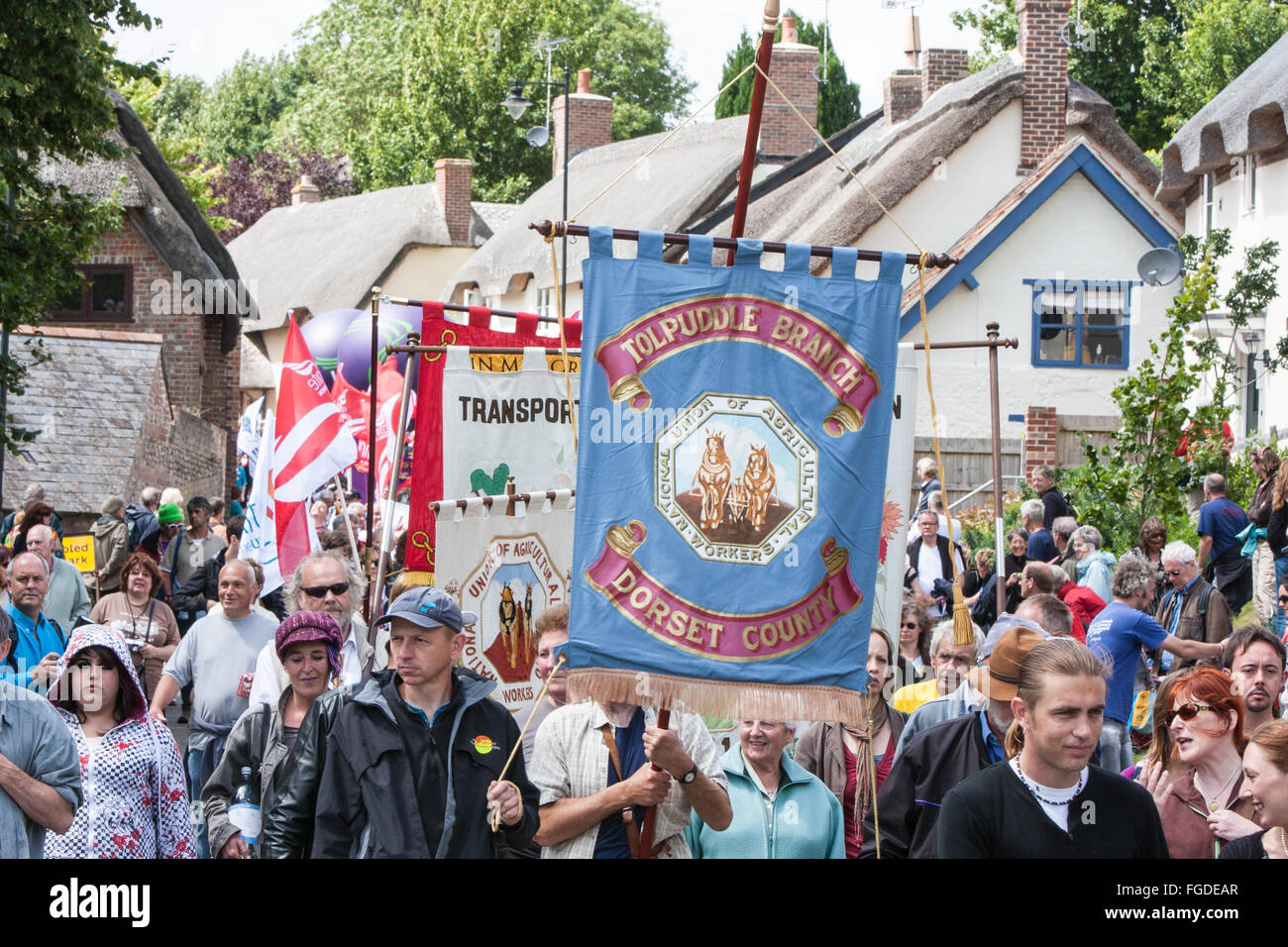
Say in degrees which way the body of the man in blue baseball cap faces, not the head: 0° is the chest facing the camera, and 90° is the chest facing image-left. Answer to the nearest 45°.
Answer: approximately 0°

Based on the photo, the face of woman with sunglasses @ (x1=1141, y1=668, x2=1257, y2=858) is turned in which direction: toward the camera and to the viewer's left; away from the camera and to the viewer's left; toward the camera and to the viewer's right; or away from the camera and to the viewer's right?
toward the camera and to the viewer's left

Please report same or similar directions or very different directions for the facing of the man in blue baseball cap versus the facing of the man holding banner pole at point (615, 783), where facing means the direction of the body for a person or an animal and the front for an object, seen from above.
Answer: same or similar directions

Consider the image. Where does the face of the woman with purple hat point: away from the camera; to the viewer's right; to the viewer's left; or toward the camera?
toward the camera

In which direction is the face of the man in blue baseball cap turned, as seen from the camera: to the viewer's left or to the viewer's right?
to the viewer's left

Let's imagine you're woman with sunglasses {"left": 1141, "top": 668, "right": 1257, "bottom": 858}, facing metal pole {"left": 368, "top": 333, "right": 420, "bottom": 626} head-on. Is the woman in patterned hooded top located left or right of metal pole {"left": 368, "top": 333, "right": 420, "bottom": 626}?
left

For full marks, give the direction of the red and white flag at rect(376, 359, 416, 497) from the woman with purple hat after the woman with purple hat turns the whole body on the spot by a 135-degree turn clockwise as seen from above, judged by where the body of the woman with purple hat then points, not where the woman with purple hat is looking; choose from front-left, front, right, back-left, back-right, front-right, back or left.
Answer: front-right

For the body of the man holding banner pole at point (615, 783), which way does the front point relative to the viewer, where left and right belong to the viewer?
facing the viewer

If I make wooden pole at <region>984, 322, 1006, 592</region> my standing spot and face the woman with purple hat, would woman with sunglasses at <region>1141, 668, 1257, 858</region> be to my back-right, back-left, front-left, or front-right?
front-left

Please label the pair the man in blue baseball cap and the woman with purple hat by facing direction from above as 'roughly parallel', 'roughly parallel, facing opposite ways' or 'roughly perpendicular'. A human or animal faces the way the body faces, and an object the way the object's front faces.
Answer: roughly parallel

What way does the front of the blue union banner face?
toward the camera

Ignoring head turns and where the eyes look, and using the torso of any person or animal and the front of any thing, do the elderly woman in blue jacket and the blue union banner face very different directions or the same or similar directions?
same or similar directions

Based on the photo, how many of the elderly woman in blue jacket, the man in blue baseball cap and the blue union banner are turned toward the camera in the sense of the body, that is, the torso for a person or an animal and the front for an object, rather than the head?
3

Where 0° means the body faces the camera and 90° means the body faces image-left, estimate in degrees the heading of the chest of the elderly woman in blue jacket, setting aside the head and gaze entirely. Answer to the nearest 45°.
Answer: approximately 0°

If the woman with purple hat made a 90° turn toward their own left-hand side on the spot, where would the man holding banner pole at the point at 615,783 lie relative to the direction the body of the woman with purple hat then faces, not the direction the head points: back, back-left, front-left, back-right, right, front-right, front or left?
front-right
